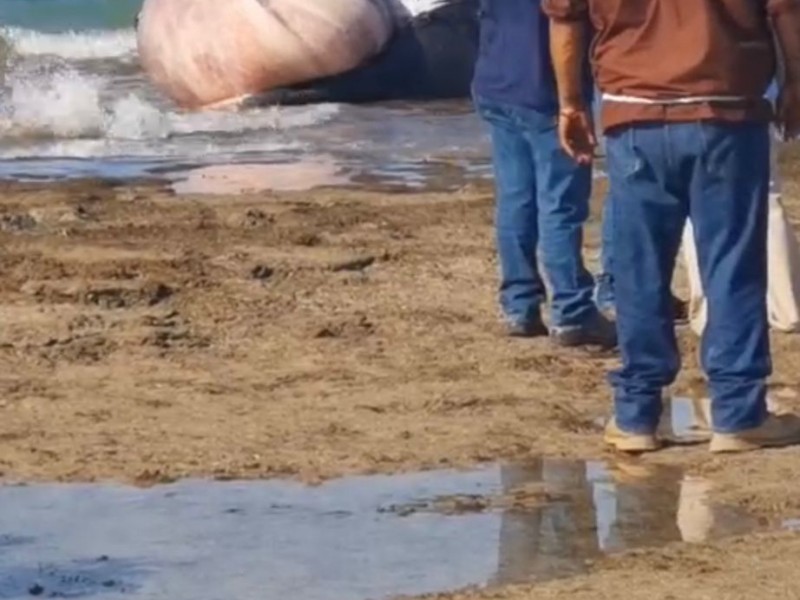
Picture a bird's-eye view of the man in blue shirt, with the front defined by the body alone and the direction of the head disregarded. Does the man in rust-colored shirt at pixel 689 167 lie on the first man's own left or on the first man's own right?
on the first man's own right

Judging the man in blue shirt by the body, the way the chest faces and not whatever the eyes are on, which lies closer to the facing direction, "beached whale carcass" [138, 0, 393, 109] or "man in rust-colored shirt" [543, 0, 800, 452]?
the beached whale carcass

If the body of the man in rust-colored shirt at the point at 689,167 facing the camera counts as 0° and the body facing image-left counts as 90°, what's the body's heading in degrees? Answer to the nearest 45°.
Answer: approximately 180°

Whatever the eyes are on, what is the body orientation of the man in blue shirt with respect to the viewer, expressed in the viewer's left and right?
facing away from the viewer and to the right of the viewer

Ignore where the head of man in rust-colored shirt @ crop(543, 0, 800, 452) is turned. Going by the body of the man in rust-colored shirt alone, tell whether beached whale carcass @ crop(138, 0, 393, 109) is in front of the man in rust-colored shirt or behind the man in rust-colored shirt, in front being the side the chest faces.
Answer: in front

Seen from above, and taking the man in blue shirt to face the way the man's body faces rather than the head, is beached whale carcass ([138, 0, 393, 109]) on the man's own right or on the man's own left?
on the man's own left
